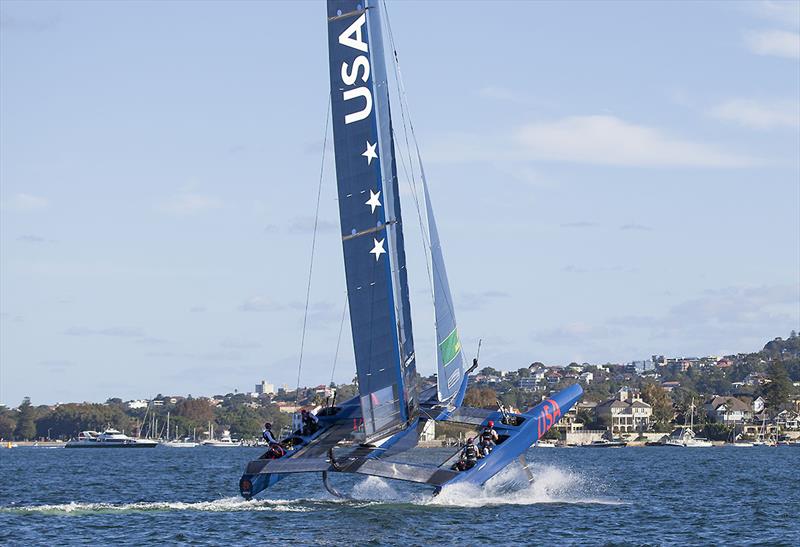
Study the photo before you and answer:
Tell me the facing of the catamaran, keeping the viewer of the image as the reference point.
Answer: facing away from the viewer and to the right of the viewer
